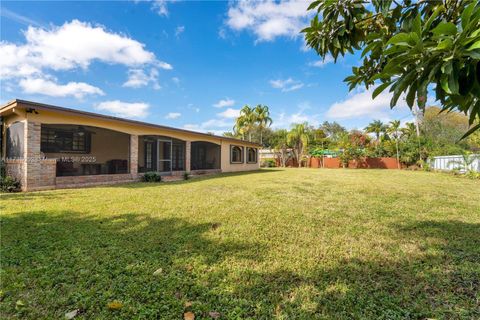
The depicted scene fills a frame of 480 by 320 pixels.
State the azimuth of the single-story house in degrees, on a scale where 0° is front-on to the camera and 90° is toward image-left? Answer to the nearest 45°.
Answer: approximately 315°

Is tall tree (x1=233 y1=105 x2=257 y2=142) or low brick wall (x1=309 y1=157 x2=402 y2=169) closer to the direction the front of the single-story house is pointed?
the low brick wall

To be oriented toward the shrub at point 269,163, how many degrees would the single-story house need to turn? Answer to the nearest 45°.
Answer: approximately 90° to its left

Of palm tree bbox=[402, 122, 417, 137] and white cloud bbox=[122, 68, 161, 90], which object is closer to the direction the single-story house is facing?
the palm tree

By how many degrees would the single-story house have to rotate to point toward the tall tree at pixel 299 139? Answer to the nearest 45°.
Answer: approximately 90° to its left

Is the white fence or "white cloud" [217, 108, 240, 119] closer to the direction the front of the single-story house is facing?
the white fence

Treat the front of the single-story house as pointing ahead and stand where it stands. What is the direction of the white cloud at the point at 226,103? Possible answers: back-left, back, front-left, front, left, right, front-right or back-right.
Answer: left

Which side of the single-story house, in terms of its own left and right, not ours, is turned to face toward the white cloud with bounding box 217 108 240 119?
left

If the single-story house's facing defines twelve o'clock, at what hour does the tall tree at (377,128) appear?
The tall tree is roughly at 10 o'clock from the single-story house.

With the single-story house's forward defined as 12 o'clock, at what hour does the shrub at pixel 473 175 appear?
The shrub is roughly at 11 o'clock from the single-story house.

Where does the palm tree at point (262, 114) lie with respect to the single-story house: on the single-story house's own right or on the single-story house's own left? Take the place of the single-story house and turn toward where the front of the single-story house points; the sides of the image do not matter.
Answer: on the single-story house's own left

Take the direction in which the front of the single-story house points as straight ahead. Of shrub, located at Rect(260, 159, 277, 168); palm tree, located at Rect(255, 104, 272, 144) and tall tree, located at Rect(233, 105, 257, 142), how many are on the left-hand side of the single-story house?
3
